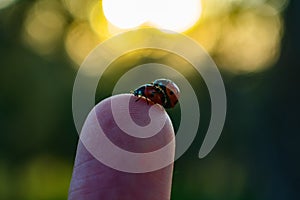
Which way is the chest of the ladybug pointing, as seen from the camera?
to the viewer's left
